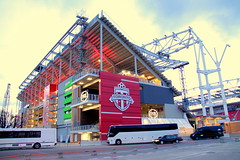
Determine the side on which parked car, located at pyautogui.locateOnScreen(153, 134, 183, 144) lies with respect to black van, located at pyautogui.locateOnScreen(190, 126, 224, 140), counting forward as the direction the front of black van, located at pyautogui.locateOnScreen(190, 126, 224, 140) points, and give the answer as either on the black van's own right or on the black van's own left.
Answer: on the black van's own left

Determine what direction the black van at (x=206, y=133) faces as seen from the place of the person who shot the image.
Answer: facing to the left of the viewer

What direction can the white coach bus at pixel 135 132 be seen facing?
to the viewer's left

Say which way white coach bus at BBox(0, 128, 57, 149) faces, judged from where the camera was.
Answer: facing to the left of the viewer

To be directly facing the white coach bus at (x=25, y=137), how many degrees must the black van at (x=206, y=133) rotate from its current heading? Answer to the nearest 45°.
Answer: approximately 45° to its left
